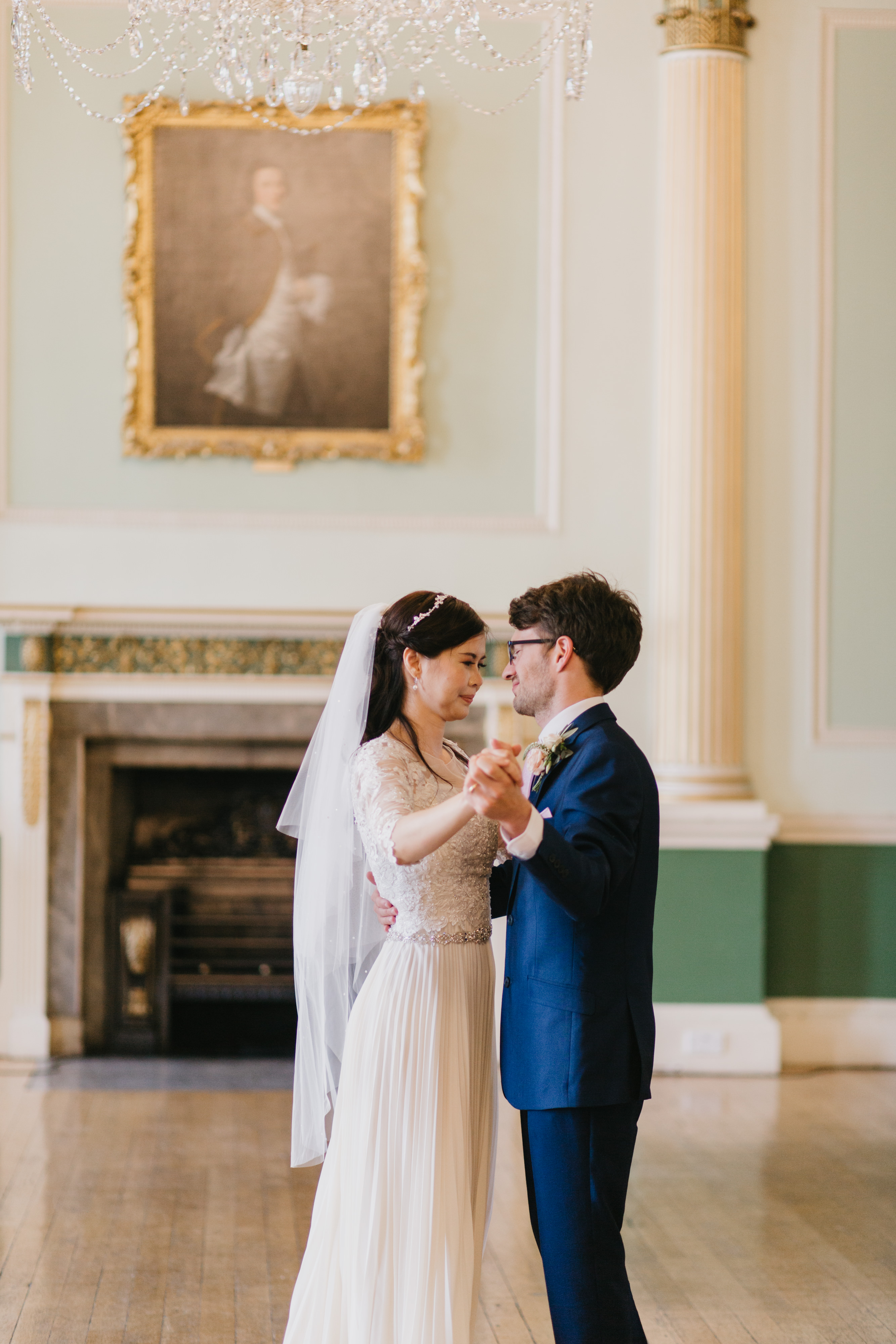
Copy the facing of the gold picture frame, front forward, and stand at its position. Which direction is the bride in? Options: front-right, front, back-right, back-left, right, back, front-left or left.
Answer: front

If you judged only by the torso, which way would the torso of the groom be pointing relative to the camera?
to the viewer's left

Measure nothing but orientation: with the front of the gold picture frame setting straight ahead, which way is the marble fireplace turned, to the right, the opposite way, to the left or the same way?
the same way

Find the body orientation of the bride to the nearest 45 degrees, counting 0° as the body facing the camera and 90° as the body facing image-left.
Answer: approximately 270°

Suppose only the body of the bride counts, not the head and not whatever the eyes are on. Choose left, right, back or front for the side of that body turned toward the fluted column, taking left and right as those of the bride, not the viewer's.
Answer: left

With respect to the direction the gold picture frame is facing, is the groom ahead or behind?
ahead

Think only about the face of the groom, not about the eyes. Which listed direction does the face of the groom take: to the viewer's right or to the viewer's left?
to the viewer's left

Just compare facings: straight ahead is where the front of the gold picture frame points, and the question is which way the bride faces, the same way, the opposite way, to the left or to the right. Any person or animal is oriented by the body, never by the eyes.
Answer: to the left

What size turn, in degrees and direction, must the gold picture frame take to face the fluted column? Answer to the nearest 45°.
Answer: approximately 90° to its left

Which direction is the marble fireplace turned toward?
toward the camera

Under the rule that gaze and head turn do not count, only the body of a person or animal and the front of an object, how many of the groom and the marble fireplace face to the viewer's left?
1

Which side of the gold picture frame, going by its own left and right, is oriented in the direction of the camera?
front

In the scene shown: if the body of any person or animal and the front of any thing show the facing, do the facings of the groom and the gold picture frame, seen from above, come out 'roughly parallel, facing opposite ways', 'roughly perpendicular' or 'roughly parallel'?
roughly perpendicular

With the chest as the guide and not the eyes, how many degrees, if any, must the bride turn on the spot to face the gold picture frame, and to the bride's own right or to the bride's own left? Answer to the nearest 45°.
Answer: approximately 90° to the bride's own left

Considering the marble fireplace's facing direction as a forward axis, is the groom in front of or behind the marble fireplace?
in front

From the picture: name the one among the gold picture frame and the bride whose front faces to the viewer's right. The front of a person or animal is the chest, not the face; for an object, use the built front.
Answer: the bride
